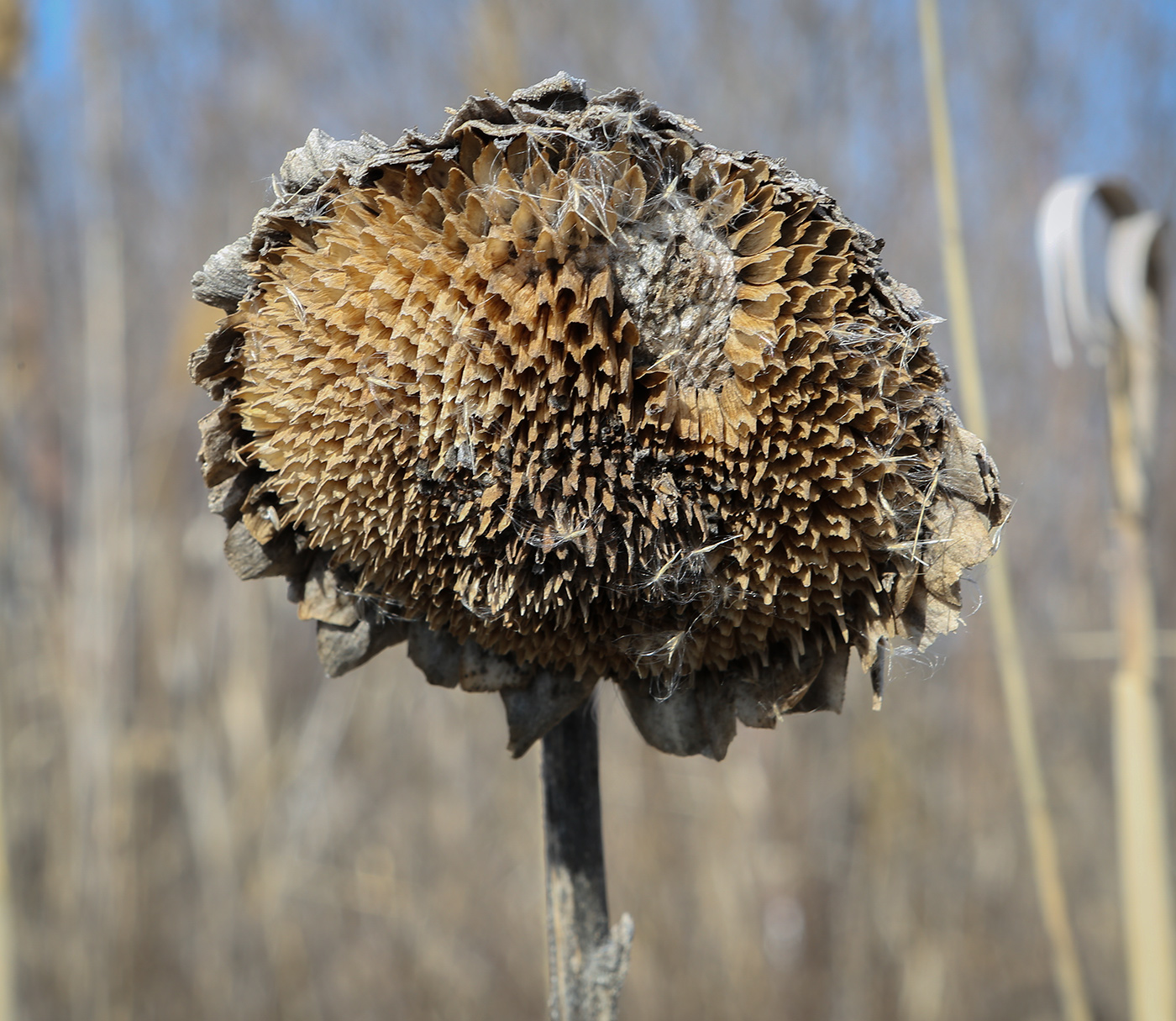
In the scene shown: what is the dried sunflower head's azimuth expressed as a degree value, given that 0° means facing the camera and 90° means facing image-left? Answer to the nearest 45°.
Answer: approximately 0°

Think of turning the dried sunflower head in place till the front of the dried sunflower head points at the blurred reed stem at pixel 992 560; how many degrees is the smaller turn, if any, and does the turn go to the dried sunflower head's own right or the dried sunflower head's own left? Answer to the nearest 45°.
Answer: approximately 135° to the dried sunflower head's own left

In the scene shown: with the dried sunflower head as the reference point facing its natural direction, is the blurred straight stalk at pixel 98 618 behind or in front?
behind

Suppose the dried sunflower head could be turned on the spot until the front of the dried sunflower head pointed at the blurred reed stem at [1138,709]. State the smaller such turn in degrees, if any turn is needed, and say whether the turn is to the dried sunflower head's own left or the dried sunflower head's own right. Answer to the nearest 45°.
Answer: approximately 135° to the dried sunflower head's own left

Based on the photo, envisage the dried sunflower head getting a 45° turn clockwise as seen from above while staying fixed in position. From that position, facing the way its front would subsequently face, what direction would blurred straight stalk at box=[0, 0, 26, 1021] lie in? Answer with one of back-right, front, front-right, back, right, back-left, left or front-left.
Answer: right
